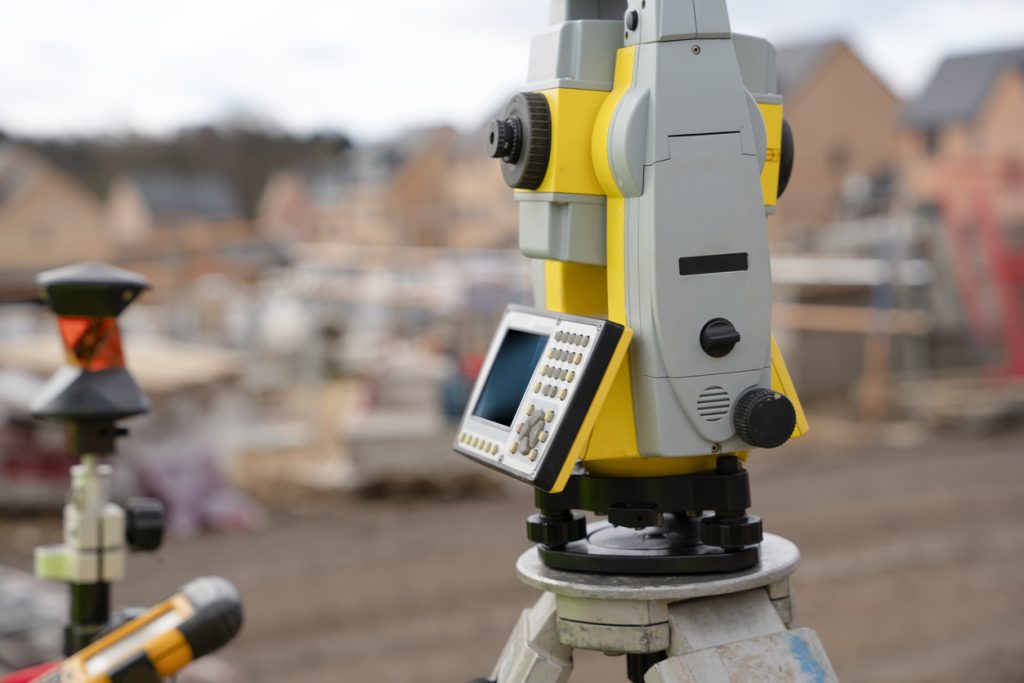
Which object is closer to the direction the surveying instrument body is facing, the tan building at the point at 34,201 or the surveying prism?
the surveying prism

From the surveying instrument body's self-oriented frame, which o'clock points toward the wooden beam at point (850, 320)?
The wooden beam is roughly at 5 o'clock from the surveying instrument body.

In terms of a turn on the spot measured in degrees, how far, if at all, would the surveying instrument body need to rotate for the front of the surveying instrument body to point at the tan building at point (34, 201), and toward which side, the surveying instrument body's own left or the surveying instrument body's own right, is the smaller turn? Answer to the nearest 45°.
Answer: approximately 90° to the surveying instrument body's own right

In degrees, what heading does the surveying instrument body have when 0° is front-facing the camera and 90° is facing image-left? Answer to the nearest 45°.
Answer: approximately 45°

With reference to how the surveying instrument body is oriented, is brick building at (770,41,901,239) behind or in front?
behind

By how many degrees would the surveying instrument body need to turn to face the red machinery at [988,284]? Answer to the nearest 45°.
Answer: approximately 135° to its right
